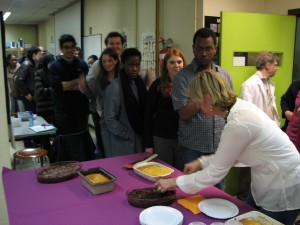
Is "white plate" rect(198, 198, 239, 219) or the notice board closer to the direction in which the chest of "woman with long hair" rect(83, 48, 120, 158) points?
the white plate

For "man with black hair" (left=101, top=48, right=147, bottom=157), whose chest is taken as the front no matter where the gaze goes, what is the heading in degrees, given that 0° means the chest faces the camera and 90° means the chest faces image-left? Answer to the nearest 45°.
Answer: approximately 315°

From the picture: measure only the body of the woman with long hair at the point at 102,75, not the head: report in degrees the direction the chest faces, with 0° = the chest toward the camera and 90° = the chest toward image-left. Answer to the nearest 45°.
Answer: approximately 315°

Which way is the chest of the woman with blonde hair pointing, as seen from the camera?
to the viewer's left

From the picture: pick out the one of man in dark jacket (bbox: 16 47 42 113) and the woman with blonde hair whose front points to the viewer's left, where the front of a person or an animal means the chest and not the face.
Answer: the woman with blonde hair

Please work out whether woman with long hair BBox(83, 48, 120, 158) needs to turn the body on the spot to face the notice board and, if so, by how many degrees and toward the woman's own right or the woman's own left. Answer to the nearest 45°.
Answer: approximately 135° to the woman's own left

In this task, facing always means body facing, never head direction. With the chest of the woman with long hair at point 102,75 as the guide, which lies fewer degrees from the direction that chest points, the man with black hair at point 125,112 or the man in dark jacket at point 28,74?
the man with black hair

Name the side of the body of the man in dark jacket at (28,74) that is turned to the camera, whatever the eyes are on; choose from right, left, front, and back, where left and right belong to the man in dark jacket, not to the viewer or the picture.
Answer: right
